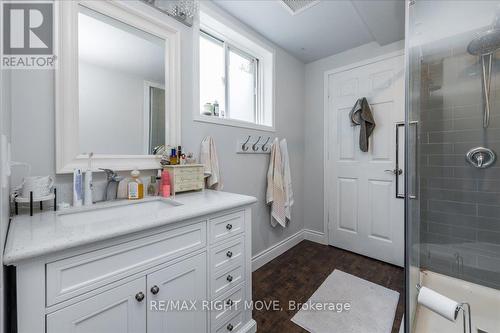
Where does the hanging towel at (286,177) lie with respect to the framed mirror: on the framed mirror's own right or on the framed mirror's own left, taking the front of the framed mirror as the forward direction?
on the framed mirror's own left

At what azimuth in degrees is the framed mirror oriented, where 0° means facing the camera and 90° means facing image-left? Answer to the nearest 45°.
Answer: approximately 315°

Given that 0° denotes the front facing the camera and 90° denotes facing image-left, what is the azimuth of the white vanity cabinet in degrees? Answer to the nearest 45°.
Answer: approximately 315°

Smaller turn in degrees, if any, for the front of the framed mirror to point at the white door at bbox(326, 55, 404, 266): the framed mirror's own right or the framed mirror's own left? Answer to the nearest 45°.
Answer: approximately 45° to the framed mirror's own left

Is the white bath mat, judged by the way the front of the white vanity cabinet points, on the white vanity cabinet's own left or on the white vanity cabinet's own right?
on the white vanity cabinet's own left
